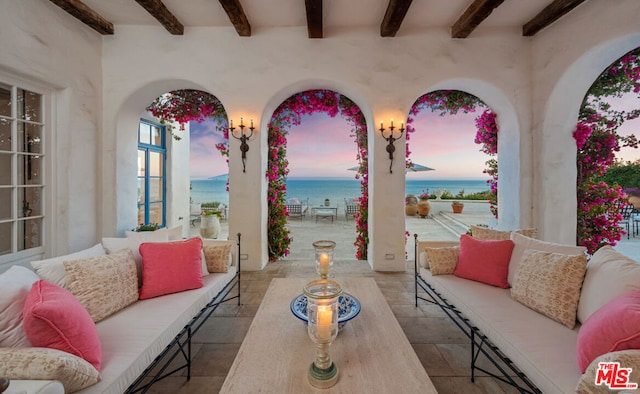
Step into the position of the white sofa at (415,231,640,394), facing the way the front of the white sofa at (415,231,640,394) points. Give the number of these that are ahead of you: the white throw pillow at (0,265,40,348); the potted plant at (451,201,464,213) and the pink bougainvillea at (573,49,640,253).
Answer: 1

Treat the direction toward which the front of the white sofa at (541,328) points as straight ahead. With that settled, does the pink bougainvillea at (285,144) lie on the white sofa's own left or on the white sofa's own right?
on the white sofa's own right

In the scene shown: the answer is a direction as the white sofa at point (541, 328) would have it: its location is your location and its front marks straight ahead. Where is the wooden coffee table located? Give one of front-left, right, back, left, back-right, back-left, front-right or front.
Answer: front

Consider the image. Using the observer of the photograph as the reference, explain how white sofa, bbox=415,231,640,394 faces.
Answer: facing the viewer and to the left of the viewer

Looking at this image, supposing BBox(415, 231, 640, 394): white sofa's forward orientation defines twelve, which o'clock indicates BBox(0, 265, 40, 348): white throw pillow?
The white throw pillow is roughly at 12 o'clock from the white sofa.

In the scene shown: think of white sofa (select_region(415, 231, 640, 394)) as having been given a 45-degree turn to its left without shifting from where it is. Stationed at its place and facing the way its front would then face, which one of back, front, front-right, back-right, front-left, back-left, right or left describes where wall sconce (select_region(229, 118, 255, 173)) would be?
right

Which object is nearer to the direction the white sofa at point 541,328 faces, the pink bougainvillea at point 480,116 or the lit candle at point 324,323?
the lit candle

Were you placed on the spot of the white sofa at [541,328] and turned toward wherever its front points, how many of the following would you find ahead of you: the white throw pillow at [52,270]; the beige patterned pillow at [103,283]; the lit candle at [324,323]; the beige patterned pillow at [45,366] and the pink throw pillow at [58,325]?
5

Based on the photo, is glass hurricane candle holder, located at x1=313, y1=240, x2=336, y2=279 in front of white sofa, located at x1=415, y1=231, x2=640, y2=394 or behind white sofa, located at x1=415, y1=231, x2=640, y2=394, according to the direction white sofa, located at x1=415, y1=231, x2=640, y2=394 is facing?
in front

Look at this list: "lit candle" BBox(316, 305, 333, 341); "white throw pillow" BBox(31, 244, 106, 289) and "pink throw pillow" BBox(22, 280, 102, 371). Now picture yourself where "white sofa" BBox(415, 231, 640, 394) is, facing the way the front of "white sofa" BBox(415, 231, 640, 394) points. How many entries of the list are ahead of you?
3

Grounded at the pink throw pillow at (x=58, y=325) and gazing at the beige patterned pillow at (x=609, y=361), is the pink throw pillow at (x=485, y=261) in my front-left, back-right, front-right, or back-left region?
front-left

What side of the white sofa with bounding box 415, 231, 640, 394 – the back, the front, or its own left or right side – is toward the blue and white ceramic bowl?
front

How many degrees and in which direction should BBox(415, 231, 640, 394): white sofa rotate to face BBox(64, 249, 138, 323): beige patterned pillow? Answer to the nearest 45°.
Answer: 0° — it already faces it

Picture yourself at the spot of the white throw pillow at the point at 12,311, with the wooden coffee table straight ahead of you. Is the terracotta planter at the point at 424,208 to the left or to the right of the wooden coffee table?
left

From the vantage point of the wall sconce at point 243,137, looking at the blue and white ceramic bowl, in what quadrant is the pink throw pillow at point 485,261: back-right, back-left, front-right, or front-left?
front-left

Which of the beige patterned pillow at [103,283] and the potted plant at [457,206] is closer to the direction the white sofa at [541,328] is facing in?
the beige patterned pillow

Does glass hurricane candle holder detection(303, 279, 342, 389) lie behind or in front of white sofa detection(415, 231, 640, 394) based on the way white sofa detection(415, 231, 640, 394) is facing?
in front
